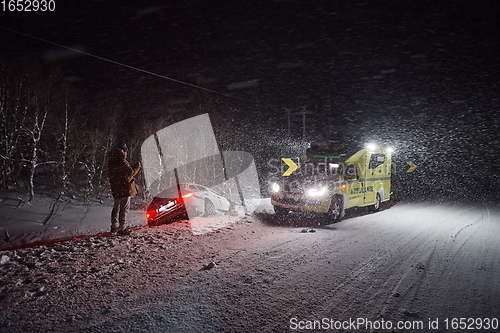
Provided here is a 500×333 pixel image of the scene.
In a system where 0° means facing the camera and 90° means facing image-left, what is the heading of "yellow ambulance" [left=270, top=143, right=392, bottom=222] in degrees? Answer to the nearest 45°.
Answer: approximately 45°

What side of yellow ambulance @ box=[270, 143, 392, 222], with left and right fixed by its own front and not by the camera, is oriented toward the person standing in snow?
front
